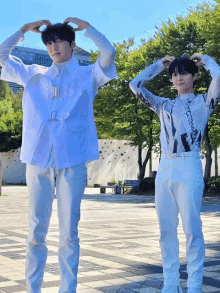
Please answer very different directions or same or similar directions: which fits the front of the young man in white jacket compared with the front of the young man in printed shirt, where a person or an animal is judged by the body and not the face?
same or similar directions

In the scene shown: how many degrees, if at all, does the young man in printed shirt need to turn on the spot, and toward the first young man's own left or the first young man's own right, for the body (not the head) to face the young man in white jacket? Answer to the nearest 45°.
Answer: approximately 90° to the first young man's own right

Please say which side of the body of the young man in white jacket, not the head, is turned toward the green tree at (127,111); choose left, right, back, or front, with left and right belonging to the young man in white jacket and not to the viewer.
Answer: back

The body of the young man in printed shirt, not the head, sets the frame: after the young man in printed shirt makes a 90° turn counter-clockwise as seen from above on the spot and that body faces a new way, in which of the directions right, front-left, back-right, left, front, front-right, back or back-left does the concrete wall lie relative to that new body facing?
left

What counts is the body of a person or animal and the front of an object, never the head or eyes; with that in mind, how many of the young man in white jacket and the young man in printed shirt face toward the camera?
2

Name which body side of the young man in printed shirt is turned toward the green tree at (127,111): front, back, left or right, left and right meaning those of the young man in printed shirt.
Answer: back

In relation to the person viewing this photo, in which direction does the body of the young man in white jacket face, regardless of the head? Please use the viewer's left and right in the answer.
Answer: facing the viewer

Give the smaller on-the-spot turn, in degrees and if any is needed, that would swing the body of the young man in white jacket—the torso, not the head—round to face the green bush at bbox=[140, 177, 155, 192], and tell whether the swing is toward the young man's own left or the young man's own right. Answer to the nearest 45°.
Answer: approximately 180°

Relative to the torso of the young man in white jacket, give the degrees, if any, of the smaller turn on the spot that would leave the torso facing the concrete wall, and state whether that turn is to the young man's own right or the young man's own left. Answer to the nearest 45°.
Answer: approximately 180°

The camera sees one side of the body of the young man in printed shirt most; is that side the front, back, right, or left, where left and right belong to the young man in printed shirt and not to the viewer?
front

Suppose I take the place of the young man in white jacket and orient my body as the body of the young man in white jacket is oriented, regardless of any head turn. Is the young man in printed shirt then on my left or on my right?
on my left

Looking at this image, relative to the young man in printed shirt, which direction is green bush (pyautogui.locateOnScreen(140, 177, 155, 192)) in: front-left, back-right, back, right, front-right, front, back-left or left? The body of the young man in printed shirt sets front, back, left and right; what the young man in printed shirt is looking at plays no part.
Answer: back
